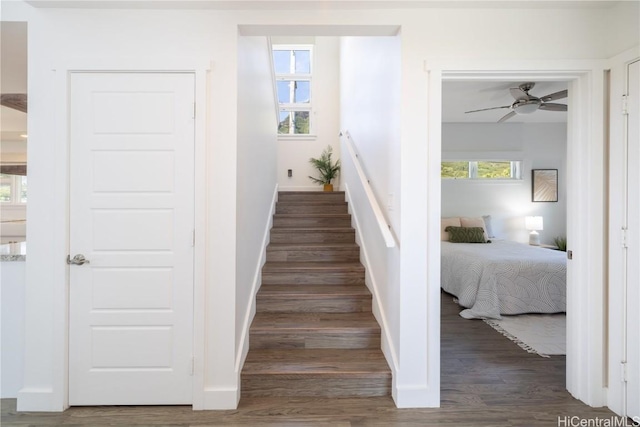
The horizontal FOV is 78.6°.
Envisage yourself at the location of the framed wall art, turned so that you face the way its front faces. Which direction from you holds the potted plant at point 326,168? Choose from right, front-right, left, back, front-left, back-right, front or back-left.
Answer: front-right

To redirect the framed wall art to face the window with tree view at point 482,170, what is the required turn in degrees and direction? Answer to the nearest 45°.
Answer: approximately 45° to its right

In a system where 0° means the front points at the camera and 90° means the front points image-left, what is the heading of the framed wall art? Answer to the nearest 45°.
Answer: approximately 0°

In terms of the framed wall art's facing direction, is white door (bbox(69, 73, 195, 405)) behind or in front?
in front

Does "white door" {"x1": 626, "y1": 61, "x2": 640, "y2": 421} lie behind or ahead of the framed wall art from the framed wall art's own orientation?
ahead

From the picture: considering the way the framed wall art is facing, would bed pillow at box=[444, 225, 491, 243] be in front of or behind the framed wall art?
in front

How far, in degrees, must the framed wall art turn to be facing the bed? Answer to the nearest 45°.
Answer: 0° — it already faces it

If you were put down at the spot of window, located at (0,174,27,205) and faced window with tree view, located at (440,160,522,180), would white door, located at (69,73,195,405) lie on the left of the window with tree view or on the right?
right

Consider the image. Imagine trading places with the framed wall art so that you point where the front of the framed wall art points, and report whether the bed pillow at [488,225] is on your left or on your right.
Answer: on your right

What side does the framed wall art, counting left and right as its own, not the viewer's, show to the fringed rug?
front

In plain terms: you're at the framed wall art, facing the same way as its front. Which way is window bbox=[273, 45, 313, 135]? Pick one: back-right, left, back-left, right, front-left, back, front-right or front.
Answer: front-right
